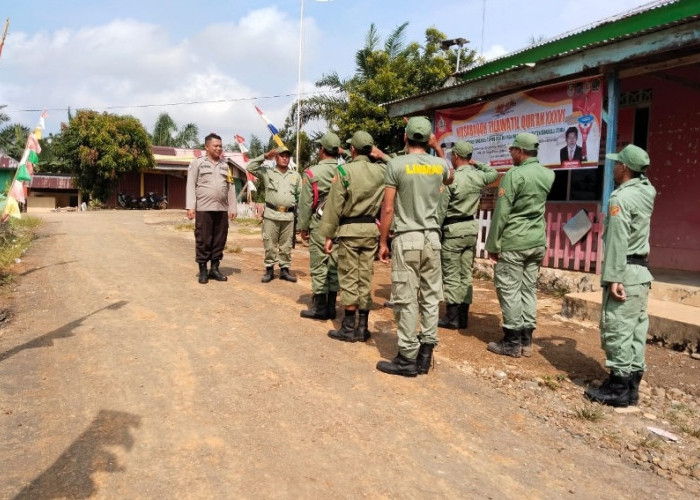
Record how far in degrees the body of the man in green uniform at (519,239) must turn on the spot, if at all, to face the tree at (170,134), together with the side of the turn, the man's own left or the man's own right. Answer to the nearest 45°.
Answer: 0° — they already face it

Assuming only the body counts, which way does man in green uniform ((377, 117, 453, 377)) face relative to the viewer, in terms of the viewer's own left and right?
facing away from the viewer and to the left of the viewer

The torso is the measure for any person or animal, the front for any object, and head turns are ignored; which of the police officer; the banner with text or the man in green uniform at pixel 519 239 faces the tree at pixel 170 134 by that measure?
the man in green uniform

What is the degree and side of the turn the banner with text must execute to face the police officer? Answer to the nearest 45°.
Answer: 0° — it already faces them

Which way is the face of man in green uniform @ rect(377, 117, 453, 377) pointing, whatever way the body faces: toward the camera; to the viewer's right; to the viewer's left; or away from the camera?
away from the camera

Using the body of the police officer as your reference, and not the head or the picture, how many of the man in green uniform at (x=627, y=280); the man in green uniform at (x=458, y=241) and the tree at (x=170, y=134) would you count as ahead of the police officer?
2

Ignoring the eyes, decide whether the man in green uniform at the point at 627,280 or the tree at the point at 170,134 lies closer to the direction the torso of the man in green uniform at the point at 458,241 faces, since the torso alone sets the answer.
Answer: the tree

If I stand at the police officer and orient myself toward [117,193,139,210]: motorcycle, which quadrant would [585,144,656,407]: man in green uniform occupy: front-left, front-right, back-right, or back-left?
back-right

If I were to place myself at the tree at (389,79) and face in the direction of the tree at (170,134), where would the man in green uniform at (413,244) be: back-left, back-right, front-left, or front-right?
back-left

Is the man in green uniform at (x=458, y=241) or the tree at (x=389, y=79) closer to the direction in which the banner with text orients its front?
the man in green uniform

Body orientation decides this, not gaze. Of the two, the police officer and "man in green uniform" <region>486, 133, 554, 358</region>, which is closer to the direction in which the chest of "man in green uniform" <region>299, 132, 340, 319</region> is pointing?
the police officer

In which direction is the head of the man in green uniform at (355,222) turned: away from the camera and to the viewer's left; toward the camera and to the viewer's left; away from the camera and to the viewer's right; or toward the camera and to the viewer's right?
away from the camera and to the viewer's left

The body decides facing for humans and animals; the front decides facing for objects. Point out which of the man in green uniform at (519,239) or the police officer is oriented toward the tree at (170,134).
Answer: the man in green uniform

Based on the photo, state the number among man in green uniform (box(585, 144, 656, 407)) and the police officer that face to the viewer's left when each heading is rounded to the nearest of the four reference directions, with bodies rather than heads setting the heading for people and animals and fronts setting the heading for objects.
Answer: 1
